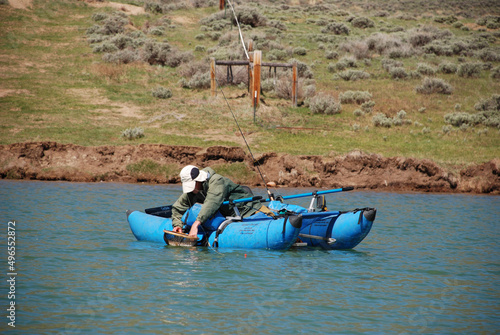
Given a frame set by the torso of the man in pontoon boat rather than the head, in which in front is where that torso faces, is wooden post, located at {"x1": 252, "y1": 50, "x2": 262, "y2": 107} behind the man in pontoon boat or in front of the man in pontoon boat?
behind

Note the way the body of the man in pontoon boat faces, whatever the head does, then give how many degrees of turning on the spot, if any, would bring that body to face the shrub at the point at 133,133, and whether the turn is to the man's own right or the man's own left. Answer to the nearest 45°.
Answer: approximately 135° to the man's own right

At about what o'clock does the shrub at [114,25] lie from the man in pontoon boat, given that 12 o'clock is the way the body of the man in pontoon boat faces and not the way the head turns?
The shrub is roughly at 4 o'clock from the man in pontoon boat.

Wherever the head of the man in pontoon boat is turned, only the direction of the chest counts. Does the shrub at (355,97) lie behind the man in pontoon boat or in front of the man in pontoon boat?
behind

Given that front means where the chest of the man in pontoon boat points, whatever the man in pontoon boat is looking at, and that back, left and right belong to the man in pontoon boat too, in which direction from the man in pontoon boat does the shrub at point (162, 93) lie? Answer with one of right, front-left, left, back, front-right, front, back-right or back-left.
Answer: back-right

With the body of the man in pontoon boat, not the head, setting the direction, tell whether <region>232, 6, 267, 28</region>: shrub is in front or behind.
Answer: behind

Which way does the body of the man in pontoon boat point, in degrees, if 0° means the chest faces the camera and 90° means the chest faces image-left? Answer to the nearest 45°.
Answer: approximately 45°

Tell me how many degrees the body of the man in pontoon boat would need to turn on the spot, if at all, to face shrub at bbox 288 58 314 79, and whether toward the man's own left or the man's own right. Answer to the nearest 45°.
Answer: approximately 135° to the man's own right
